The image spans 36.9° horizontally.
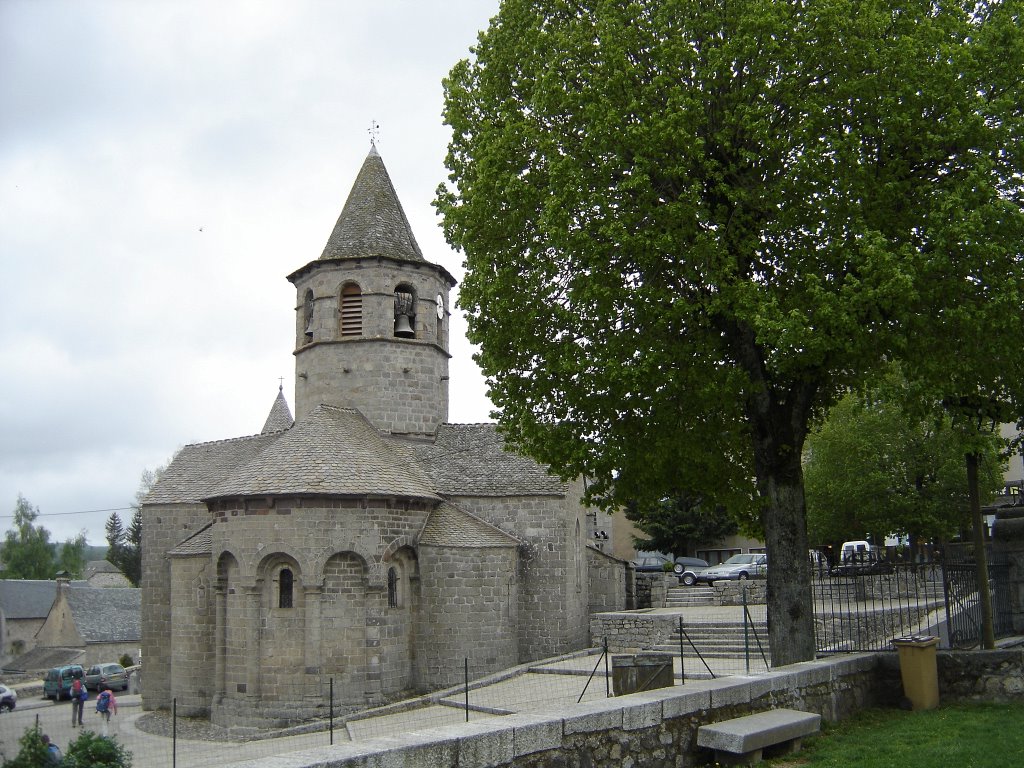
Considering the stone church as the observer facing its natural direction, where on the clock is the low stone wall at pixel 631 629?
The low stone wall is roughly at 3 o'clock from the stone church.

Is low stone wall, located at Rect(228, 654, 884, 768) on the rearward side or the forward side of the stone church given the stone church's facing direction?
on the rearward side

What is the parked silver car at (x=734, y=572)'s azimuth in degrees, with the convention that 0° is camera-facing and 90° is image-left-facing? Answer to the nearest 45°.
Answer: approximately 45°

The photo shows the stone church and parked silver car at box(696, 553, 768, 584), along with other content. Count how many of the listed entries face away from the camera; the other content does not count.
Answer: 1

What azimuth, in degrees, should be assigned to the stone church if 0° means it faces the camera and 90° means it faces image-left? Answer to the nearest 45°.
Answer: approximately 180°

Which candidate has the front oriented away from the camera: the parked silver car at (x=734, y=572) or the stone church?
the stone church

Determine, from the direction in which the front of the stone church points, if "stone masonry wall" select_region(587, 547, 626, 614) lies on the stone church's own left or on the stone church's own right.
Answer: on the stone church's own right

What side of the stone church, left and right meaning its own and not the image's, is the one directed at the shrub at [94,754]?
back

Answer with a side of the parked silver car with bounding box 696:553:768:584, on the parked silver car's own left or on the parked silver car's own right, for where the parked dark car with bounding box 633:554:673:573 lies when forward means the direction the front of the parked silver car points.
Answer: on the parked silver car's own right
